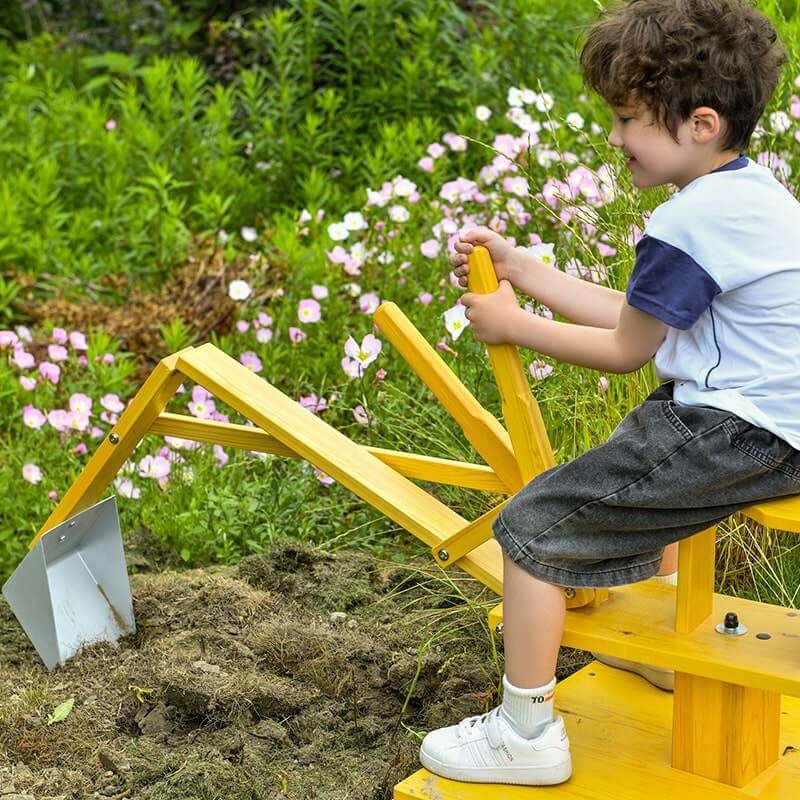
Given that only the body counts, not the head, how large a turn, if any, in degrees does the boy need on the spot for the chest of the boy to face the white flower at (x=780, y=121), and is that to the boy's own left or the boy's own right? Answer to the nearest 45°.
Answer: approximately 90° to the boy's own right

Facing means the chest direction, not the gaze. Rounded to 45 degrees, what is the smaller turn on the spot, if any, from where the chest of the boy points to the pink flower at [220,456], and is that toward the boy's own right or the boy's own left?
approximately 45° to the boy's own right

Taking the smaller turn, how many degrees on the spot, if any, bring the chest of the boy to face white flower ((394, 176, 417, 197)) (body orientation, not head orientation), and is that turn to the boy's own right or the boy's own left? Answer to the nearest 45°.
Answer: approximately 90° to the boy's own right

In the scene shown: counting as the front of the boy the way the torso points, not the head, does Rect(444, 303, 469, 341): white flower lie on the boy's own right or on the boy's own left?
on the boy's own right

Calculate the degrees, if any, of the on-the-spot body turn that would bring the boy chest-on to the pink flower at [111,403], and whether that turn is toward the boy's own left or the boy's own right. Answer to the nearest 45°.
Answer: approximately 45° to the boy's own right

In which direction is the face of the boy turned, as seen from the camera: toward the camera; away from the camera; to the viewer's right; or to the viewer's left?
to the viewer's left

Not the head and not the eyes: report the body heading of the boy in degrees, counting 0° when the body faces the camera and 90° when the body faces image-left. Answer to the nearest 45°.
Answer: approximately 90°

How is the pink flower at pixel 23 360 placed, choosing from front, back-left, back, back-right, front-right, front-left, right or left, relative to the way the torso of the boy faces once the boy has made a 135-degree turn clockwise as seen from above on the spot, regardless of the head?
left

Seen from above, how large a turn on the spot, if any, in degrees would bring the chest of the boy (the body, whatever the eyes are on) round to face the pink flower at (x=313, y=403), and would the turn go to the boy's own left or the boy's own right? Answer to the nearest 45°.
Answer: approximately 45° to the boy's own right

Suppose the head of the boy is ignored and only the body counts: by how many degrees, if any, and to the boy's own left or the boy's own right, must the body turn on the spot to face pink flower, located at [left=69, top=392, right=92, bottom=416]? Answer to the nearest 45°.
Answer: approximately 45° to the boy's own right

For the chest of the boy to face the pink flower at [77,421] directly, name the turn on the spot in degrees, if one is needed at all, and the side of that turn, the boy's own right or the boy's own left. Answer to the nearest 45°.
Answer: approximately 45° to the boy's own right
